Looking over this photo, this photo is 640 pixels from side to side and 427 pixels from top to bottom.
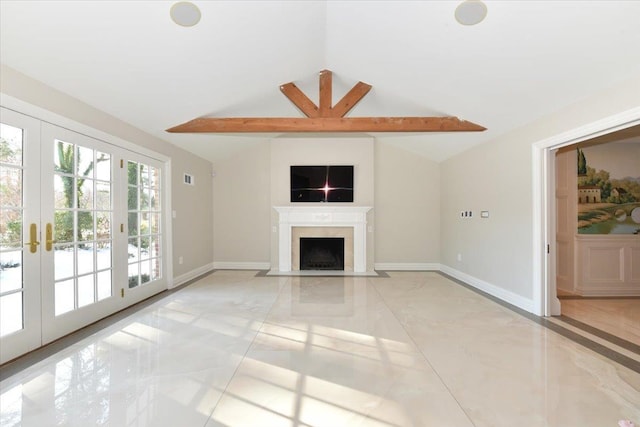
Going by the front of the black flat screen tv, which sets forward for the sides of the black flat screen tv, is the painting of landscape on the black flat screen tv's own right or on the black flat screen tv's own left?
on the black flat screen tv's own left

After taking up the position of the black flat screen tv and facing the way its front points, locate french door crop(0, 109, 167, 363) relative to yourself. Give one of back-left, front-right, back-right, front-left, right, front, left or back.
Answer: front-right

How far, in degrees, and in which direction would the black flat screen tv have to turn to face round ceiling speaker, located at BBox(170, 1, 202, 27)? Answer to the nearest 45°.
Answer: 0° — it already faces it

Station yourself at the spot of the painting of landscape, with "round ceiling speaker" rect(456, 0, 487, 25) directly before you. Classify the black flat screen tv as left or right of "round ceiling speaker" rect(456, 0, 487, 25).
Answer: right

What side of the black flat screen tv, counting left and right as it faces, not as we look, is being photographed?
front

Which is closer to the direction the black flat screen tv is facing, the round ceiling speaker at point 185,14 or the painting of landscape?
the round ceiling speaker
